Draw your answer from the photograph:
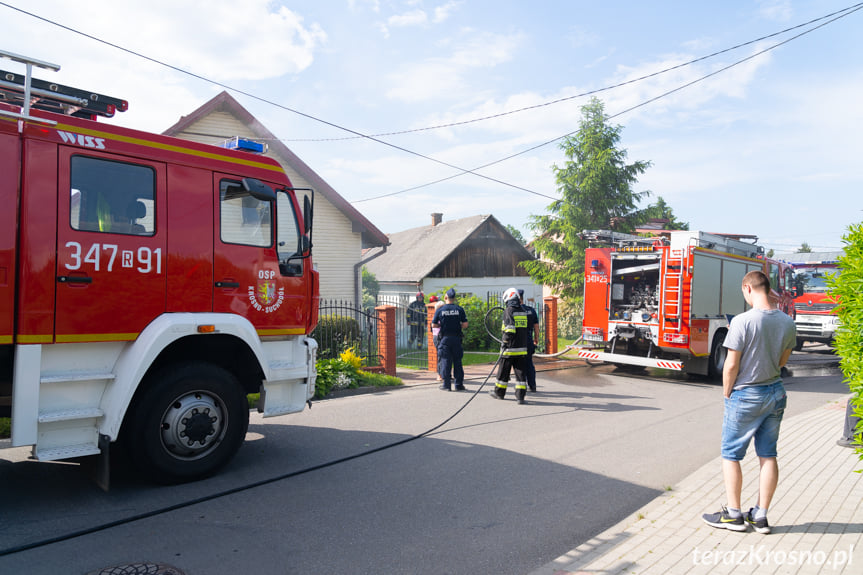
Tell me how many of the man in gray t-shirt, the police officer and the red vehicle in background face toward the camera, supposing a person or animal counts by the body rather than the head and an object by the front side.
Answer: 1

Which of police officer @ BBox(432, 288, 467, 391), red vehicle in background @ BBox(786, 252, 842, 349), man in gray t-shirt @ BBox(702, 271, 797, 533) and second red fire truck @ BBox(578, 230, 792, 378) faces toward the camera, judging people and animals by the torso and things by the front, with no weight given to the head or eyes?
the red vehicle in background

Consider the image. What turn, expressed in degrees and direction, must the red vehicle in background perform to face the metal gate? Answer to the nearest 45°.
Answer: approximately 45° to its right

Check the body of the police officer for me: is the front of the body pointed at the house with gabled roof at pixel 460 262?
yes

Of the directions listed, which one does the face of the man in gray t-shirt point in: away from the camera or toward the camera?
away from the camera

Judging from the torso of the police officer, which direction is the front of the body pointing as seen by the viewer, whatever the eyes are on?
away from the camera

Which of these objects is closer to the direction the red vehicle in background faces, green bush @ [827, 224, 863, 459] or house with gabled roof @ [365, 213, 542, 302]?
the green bush

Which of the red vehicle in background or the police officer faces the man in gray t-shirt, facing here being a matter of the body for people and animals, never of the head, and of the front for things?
the red vehicle in background

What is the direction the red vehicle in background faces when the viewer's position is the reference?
facing the viewer

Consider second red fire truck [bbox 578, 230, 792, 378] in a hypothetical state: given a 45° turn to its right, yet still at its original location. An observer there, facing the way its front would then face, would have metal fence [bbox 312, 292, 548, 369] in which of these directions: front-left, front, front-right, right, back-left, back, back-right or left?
back

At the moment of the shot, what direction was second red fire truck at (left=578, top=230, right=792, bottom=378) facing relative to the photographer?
facing away from the viewer and to the right of the viewer

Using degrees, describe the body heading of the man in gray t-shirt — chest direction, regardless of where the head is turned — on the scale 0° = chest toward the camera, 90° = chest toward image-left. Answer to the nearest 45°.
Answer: approximately 135°

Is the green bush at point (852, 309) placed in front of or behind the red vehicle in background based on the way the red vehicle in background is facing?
in front

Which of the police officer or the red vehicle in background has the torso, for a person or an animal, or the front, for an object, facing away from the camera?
the police officer
